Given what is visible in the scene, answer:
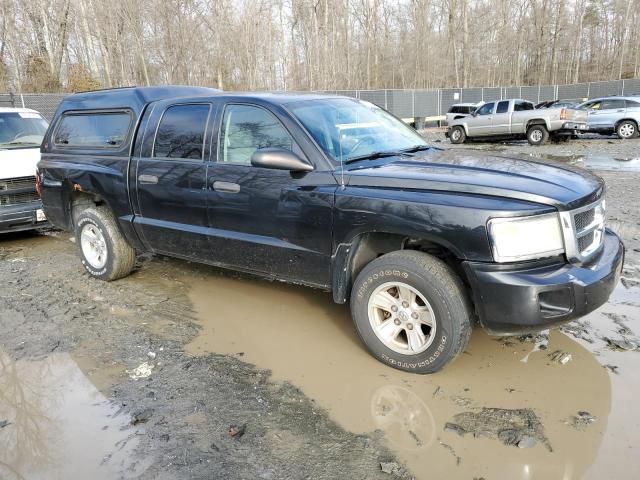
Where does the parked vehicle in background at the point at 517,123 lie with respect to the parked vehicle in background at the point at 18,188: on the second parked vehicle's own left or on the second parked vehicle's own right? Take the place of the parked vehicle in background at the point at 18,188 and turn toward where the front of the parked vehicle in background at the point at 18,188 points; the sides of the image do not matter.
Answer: on the second parked vehicle's own left

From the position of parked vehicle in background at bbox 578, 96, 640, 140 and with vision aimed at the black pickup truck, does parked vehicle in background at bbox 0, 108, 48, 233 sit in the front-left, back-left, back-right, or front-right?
front-right

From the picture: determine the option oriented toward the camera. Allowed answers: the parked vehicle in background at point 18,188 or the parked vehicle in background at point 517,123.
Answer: the parked vehicle in background at point 18,188

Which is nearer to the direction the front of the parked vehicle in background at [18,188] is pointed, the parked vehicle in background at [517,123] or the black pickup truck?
the black pickup truck

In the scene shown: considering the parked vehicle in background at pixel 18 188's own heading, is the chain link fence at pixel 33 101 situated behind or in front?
behind

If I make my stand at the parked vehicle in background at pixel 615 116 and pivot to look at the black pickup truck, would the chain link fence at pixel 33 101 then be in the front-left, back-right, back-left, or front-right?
front-right

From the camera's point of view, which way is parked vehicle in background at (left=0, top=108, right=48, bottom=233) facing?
toward the camera

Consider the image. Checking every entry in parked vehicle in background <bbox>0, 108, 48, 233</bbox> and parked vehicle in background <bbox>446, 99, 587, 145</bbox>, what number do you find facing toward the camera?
1

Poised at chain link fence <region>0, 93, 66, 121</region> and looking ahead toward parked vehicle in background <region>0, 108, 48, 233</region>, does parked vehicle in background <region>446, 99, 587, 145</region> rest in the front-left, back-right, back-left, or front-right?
front-left

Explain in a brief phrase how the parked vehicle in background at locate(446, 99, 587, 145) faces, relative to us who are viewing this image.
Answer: facing away from the viewer and to the left of the viewer

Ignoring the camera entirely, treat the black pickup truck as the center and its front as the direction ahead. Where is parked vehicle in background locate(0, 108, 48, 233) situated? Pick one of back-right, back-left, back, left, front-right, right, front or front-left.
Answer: back

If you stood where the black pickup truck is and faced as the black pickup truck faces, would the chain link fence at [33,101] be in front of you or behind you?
behind

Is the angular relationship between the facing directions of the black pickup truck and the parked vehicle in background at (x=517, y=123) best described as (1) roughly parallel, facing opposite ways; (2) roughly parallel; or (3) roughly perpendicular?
roughly parallel, facing opposite ways
